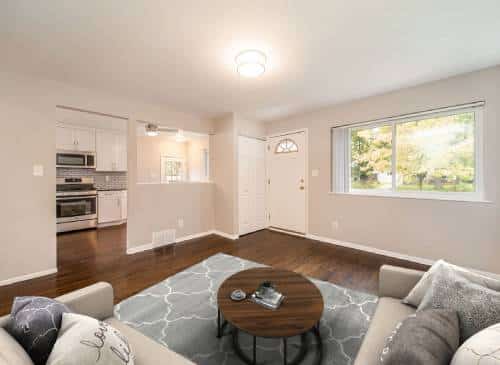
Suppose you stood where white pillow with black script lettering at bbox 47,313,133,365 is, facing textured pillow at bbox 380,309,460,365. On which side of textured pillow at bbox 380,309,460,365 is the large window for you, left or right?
left

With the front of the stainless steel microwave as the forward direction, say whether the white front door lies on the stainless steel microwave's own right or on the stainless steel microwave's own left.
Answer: on the stainless steel microwave's own left

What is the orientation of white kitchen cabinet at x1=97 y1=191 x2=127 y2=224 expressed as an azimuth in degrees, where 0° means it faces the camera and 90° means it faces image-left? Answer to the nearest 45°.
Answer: approximately 0°

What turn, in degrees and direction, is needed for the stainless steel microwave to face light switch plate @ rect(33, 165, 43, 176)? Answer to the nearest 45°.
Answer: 0° — it already faces it

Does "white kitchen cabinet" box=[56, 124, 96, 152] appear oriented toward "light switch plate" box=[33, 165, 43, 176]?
yes

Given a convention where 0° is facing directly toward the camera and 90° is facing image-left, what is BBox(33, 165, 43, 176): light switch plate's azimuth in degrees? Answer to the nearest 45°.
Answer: approximately 0°

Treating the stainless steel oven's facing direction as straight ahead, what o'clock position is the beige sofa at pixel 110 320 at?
The beige sofa is roughly at 12 o'clock from the stainless steel oven.
